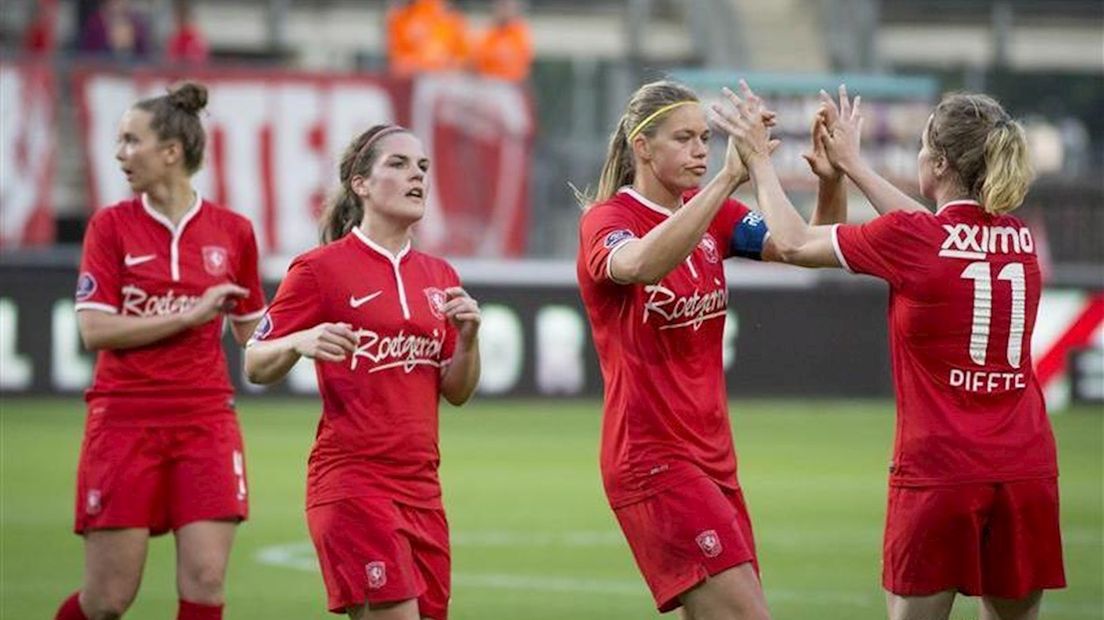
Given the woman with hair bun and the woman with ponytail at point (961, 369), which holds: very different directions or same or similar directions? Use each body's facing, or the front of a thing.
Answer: very different directions

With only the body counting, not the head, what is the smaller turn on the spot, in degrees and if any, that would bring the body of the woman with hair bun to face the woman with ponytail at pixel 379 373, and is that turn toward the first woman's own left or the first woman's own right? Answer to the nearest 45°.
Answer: approximately 45° to the first woman's own left

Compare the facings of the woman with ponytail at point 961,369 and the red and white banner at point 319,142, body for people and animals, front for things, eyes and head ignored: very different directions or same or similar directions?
very different directions

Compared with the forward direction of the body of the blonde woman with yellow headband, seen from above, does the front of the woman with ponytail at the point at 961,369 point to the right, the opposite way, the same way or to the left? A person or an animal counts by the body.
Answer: the opposite way

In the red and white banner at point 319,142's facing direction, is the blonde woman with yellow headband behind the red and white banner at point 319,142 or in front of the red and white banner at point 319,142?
in front

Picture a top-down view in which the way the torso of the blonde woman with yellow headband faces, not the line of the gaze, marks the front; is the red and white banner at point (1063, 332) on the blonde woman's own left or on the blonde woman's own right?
on the blonde woman's own left

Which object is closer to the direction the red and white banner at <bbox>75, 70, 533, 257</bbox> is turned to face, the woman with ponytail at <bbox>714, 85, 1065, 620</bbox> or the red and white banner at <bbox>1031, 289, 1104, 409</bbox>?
the woman with ponytail

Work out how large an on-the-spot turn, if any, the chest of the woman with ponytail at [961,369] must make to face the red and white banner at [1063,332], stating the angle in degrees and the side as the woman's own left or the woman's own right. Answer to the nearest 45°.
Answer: approximately 45° to the woman's own right

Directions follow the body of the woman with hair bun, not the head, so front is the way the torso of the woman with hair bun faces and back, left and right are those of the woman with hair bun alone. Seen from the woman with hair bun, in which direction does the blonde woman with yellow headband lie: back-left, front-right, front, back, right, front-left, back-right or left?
front-left

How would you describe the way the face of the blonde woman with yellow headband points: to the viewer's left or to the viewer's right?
to the viewer's right

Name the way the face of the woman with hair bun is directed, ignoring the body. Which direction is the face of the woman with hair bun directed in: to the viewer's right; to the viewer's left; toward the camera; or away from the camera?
to the viewer's left

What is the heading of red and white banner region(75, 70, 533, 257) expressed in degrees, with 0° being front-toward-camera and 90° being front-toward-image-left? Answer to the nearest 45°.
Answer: approximately 0°
